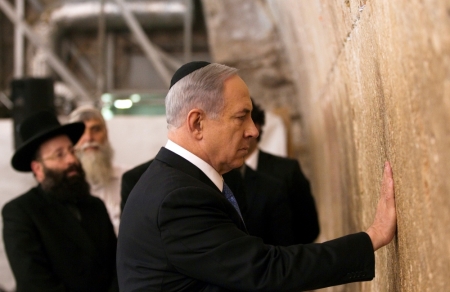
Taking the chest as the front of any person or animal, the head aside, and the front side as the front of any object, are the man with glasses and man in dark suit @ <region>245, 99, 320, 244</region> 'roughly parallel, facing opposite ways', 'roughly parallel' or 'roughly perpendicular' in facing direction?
roughly perpendicular

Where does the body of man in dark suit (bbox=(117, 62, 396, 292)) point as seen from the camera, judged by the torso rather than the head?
to the viewer's right

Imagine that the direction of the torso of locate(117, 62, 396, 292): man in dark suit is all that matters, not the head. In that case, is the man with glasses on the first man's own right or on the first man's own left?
on the first man's own left

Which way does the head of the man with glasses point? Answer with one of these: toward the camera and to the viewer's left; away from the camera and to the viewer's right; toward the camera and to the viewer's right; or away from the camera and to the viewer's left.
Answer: toward the camera and to the viewer's right

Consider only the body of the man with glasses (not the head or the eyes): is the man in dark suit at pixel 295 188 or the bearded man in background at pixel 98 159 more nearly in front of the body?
the man in dark suit

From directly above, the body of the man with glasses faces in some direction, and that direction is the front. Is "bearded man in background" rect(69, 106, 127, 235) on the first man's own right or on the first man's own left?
on the first man's own left

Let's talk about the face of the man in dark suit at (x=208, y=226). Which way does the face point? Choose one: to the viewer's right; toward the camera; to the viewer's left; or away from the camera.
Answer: to the viewer's right

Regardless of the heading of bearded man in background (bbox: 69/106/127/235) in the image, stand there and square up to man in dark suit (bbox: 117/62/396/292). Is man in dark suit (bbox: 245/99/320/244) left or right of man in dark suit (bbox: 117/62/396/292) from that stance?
left

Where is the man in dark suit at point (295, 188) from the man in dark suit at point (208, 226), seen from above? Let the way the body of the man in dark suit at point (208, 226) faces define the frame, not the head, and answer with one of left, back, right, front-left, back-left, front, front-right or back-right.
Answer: left

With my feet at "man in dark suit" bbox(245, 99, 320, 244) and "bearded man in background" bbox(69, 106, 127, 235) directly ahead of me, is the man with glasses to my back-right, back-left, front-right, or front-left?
front-left

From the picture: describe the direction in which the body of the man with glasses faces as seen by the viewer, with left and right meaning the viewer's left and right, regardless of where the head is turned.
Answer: facing the viewer and to the right of the viewer

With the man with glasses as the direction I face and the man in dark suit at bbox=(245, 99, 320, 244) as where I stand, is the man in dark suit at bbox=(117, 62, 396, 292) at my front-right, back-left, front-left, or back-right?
front-left
